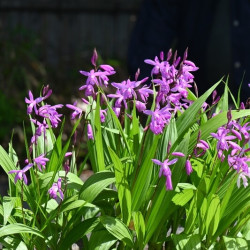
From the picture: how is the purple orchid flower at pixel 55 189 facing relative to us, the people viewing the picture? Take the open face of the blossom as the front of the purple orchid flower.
facing the viewer and to the left of the viewer

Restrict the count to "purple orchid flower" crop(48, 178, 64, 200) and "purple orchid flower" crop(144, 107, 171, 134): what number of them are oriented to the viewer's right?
0

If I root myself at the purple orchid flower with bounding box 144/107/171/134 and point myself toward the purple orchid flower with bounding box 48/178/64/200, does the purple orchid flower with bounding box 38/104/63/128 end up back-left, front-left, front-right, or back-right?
front-right

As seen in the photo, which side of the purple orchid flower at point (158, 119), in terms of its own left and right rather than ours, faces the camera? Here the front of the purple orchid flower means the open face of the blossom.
front
